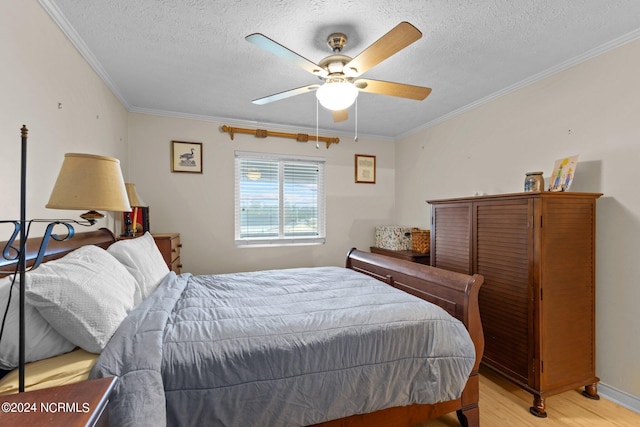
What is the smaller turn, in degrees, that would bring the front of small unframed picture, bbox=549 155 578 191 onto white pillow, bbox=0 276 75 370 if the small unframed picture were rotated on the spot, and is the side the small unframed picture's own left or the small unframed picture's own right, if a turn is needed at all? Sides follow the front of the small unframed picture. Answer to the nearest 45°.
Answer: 0° — it already faces it

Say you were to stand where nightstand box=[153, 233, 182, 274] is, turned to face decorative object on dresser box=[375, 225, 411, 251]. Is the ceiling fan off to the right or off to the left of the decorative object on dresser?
right

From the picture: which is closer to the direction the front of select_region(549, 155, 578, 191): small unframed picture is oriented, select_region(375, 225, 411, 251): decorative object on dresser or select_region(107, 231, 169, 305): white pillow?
the white pillow

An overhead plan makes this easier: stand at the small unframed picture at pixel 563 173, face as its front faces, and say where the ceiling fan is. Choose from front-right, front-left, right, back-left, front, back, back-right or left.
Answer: front

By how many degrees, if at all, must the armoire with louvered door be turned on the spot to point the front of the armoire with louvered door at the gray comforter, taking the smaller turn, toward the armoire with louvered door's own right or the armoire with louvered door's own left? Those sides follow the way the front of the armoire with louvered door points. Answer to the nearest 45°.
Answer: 0° — it already faces it

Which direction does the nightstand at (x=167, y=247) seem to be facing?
to the viewer's right

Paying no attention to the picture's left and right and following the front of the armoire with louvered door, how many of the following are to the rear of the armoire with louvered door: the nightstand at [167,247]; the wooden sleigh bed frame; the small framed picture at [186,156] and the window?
0

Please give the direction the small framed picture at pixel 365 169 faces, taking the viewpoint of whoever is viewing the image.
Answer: facing the viewer

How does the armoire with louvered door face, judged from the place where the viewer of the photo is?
facing the viewer and to the left of the viewer

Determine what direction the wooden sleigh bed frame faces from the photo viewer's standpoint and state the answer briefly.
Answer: facing to the right of the viewer

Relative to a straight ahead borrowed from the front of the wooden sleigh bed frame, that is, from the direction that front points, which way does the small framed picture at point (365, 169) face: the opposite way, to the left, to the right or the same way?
to the right

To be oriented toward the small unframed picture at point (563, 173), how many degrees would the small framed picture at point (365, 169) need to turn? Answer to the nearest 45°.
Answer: approximately 45° to its left

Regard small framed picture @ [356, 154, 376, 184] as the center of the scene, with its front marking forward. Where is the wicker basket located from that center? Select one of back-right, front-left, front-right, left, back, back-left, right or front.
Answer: front-left

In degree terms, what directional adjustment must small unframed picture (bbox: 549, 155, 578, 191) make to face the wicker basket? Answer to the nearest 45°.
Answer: approximately 90° to its right

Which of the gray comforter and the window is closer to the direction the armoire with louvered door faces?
the gray comforter

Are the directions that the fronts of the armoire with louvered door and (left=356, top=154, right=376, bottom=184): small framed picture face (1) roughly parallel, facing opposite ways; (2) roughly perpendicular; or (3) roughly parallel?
roughly perpendicular

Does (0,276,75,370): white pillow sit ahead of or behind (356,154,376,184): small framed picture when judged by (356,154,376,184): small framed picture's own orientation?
ahead

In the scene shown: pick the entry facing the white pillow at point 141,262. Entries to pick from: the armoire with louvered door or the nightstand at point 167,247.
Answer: the armoire with louvered door

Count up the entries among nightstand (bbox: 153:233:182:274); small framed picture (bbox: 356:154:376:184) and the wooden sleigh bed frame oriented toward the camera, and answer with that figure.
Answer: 1
